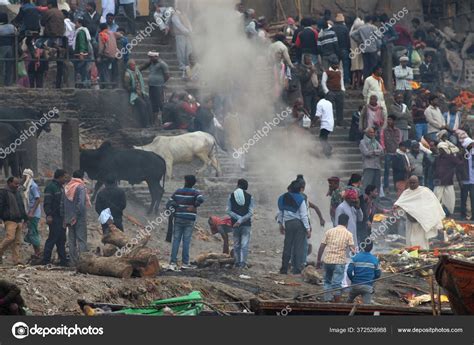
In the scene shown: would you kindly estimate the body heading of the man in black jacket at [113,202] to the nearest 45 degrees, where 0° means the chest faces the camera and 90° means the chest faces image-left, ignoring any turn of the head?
approximately 180°

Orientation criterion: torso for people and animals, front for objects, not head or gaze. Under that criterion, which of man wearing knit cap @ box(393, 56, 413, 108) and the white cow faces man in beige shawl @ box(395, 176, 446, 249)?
the man wearing knit cap

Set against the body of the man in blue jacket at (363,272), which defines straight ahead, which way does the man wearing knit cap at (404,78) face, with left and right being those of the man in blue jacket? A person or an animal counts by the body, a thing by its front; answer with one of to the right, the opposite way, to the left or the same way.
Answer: the opposite way

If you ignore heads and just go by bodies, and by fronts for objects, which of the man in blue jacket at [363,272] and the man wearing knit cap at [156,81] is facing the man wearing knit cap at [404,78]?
the man in blue jacket
